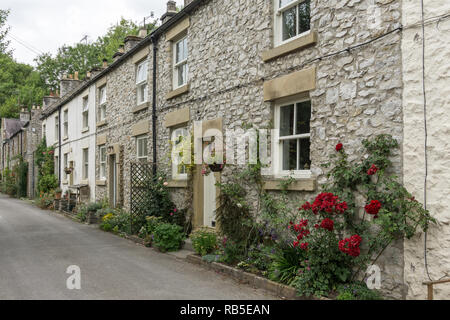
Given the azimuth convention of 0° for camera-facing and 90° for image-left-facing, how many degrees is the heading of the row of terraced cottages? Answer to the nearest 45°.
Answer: approximately 45°
